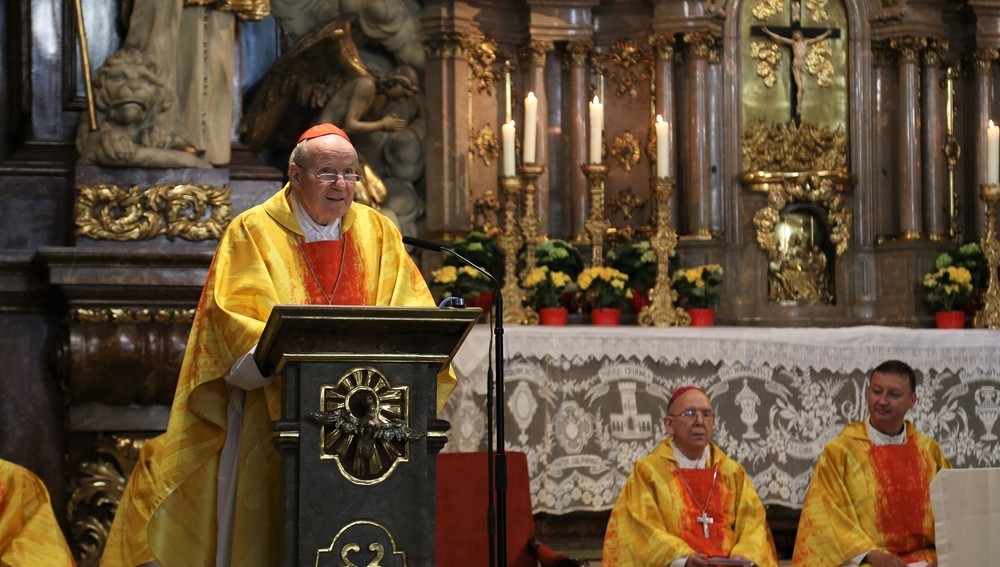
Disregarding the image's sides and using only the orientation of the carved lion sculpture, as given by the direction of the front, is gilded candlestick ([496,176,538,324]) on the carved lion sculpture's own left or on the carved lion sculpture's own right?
on the carved lion sculpture's own left

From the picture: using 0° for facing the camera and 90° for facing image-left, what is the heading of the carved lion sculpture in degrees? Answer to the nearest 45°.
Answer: approximately 0°

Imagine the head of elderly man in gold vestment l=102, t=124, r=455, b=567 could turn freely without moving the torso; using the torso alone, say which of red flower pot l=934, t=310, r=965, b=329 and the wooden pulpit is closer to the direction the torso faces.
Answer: the wooden pulpit

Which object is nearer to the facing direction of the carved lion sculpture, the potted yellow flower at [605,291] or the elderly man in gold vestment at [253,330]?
the elderly man in gold vestment

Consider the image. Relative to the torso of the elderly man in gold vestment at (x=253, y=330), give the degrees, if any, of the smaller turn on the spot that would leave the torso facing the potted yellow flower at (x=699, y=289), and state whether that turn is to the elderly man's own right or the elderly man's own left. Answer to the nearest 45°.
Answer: approximately 90° to the elderly man's own left

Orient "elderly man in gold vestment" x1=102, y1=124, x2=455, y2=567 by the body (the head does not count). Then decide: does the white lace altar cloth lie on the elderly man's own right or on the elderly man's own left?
on the elderly man's own left

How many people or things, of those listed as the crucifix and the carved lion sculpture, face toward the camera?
2

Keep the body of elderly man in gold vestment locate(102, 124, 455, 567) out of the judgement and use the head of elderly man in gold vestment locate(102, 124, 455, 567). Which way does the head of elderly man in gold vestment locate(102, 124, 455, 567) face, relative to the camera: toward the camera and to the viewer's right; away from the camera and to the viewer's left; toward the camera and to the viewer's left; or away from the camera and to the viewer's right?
toward the camera and to the viewer's right

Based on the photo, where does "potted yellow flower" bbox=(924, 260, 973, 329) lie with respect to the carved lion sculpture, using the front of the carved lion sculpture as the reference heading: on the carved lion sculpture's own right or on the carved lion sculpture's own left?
on the carved lion sculpture's own left
